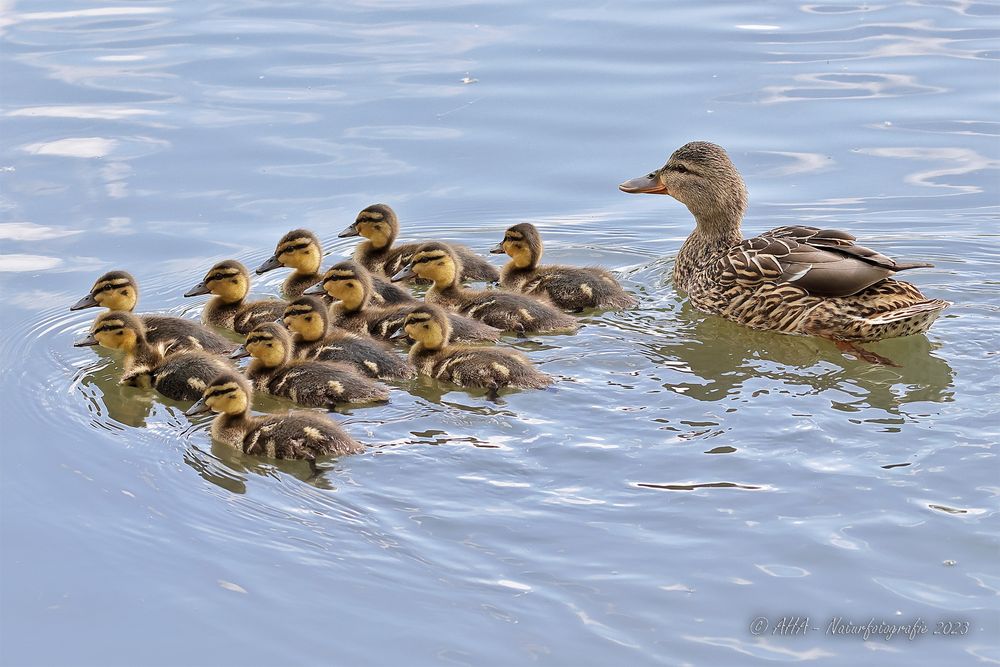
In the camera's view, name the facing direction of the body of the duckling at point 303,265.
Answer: to the viewer's left

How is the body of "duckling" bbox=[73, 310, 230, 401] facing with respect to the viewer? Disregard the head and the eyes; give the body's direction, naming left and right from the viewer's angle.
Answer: facing to the left of the viewer

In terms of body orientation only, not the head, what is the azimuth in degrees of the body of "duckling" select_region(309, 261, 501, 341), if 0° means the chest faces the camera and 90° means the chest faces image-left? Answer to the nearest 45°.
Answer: approximately 90°

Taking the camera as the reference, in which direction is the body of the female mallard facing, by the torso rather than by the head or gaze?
to the viewer's left

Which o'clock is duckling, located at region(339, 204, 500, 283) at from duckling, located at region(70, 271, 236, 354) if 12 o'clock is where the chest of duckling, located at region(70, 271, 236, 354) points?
duckling, located at region(339, 204, 500, 283) is roughly at 5 o'clock from duckling, located at region(70, 271, 236, 354).

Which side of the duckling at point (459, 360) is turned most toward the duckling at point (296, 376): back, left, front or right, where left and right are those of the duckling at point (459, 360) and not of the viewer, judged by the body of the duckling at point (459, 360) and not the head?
front

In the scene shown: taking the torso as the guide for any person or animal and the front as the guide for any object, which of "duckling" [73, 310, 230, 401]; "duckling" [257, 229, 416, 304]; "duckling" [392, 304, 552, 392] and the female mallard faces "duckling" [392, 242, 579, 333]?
the female mallard

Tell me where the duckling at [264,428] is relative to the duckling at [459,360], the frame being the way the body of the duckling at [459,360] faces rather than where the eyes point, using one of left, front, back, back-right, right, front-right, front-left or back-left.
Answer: front-left

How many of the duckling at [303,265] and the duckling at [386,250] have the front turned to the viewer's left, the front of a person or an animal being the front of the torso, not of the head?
2

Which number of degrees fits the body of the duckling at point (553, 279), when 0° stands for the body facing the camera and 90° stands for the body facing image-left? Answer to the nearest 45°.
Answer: approximately 90°

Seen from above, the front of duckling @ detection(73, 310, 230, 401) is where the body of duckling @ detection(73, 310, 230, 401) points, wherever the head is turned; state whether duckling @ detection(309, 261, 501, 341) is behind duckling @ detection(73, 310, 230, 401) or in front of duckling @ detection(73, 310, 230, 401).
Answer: behind

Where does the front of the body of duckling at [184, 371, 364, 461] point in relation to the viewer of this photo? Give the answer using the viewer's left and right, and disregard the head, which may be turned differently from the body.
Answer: facing to the left of the viewer

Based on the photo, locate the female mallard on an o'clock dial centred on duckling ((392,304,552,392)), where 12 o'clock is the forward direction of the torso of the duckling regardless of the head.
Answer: The female mallard is roughly at 5 o'clock from the duckling.

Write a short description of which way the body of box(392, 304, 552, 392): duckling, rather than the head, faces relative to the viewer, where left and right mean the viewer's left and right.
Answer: facing to the left of the viewer
